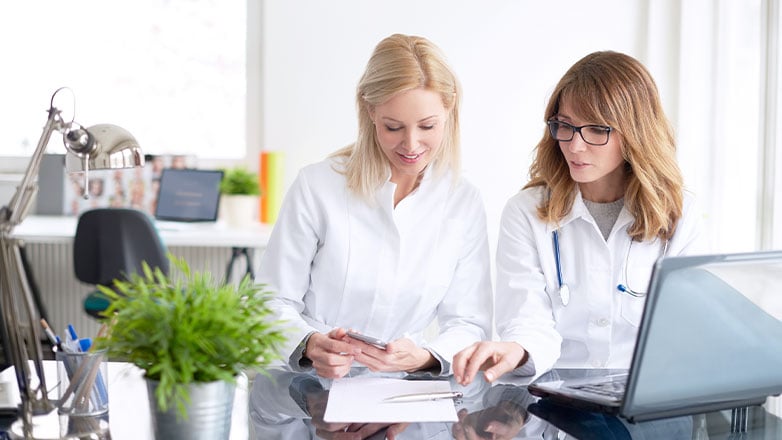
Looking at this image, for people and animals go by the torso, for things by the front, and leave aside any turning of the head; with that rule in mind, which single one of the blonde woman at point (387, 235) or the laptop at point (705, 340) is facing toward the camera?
the blonde woman

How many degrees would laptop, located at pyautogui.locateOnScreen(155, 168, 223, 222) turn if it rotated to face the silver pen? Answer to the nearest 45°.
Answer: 0° — it already faces it

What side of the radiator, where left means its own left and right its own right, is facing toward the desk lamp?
front

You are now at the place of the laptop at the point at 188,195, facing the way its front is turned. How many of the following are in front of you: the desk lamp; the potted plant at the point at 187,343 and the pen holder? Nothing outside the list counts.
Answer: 3

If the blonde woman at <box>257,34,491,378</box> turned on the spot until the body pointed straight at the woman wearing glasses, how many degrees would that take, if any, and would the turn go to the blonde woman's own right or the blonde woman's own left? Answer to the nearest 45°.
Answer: approximately 90° to the blonde woman's own left

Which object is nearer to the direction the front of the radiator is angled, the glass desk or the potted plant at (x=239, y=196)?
the glass desk

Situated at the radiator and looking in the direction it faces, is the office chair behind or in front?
in front

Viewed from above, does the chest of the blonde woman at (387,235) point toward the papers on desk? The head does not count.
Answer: yes

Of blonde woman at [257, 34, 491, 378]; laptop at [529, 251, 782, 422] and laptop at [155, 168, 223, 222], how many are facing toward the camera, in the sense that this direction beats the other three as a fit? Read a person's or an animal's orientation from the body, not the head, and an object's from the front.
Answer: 2

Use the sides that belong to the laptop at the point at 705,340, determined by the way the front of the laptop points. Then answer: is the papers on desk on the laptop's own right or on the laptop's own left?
on the laptop's own left

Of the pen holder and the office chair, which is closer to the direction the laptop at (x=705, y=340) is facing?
the office chair

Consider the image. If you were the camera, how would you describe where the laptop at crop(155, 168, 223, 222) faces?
facing the viewer

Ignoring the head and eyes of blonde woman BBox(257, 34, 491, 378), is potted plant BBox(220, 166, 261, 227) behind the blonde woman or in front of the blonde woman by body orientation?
behind

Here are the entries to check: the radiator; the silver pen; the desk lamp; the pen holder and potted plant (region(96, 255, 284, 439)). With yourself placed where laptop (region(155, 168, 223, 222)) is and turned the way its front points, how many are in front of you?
4

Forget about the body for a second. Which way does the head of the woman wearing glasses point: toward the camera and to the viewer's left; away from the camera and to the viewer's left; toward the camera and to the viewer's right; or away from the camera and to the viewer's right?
toward the camera and to the viewer's left

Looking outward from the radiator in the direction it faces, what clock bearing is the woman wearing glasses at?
The woman wearing glasses is roughly at 11 o'clock from the radiator.

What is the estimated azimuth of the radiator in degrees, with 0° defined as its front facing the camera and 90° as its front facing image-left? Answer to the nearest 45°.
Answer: approximately 0°

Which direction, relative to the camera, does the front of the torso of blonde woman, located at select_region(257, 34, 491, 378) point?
toward the camera

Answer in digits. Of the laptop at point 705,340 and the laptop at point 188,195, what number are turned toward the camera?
1

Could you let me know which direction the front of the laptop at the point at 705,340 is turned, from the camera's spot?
facing away from the viewer and to the left of the viewer
